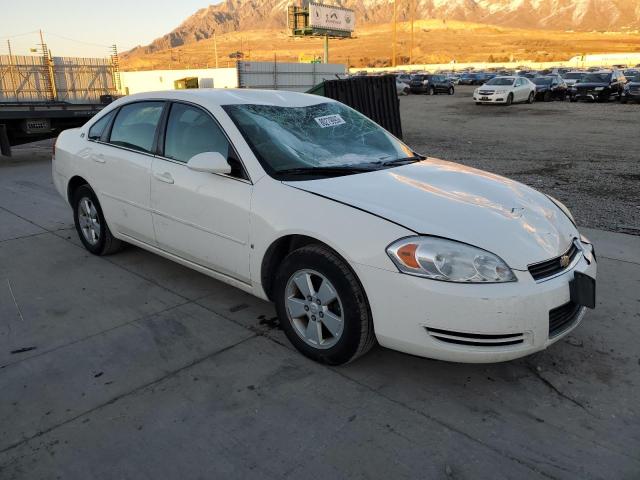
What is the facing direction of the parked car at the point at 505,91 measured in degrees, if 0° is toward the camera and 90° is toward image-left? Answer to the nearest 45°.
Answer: approximately 45°

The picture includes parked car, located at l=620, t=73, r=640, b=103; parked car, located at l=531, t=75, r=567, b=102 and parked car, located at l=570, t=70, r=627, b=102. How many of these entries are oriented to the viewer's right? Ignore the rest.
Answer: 0

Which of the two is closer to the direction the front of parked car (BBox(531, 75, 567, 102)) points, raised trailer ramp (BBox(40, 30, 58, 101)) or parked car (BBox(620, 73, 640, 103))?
the raised trailer ramp

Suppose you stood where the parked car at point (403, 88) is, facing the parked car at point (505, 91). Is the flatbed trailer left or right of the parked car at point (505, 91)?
right

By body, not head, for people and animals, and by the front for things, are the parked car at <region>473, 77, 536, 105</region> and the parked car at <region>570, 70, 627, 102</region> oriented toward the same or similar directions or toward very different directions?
same or similar directions

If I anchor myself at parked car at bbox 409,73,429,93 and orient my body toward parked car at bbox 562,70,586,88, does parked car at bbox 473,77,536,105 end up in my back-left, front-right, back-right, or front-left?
front-right

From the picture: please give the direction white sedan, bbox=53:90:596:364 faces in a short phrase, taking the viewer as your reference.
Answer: facing the viewer and to the right of the viewer

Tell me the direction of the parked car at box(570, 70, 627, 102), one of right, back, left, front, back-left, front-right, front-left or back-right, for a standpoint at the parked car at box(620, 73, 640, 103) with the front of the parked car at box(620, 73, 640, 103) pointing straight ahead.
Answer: right

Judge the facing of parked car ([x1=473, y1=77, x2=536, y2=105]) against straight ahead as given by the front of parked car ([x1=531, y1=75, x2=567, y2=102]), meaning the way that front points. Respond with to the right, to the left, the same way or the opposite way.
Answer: the same way

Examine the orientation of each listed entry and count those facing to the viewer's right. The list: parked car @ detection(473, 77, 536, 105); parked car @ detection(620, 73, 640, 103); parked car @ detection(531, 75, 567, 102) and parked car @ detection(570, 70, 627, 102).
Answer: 0

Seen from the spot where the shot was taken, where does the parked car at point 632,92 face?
facing the viewer and to the left of the viewer

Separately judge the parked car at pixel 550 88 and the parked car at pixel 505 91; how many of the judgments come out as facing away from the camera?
0

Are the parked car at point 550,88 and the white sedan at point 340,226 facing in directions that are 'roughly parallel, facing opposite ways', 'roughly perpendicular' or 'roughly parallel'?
roughly perpendicular

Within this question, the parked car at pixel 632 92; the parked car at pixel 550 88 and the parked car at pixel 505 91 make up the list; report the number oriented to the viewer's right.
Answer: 0

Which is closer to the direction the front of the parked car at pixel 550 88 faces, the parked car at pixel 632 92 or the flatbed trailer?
the flatbed trailer

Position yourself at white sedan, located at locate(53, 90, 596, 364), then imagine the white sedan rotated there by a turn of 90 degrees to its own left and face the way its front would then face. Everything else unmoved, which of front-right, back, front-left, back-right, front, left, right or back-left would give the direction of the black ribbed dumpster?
front-left

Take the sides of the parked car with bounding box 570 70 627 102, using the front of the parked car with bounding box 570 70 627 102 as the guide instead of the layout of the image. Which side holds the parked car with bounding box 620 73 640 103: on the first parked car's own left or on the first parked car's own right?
on the first parked car's own left

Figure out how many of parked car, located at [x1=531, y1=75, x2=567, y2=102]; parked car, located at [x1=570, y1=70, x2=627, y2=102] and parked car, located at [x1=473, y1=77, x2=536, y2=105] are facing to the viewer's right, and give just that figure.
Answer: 0
